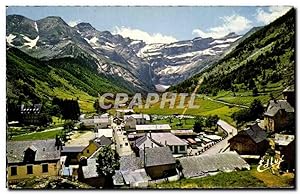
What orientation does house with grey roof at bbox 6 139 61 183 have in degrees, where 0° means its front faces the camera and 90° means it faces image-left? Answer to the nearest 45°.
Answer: approximately 0°

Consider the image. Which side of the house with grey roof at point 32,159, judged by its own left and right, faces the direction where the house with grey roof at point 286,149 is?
left

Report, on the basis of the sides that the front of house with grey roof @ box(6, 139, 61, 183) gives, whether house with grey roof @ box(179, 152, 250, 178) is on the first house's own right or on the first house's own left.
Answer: on the first house's own left

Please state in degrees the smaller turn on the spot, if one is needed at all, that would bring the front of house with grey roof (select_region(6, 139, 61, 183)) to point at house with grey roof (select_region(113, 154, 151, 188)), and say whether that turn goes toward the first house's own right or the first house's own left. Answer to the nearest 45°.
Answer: approximately 90° to the first house's own left
